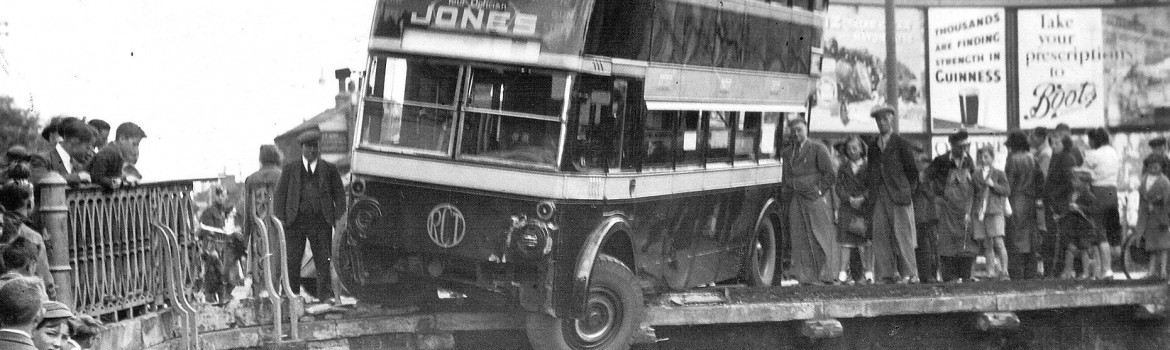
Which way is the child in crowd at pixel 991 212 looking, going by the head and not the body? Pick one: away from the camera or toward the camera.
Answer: toward the camera

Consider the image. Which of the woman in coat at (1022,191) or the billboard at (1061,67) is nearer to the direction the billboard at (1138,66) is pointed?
the woman in coat

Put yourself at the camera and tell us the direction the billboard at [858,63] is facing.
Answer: facing the viewer

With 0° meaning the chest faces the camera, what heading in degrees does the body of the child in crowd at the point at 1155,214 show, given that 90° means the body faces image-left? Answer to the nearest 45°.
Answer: approximately 45°

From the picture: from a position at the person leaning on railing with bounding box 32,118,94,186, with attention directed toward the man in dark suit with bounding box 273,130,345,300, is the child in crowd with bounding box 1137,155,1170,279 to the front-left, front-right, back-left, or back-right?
front-right

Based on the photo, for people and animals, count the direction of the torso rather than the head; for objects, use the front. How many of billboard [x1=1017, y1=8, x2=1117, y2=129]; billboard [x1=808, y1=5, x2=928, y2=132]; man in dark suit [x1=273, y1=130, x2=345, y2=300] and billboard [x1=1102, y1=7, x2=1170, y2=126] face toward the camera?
4

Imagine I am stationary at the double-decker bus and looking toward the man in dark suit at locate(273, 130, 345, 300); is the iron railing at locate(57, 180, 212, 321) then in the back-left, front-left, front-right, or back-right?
front-left

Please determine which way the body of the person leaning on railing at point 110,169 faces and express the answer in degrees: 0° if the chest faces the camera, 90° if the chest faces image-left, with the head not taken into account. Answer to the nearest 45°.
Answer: approximately 315°

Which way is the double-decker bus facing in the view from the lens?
facing the viewer and to the left of the viewer

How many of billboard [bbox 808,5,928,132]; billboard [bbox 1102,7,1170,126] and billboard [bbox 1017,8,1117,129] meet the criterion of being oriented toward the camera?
3
